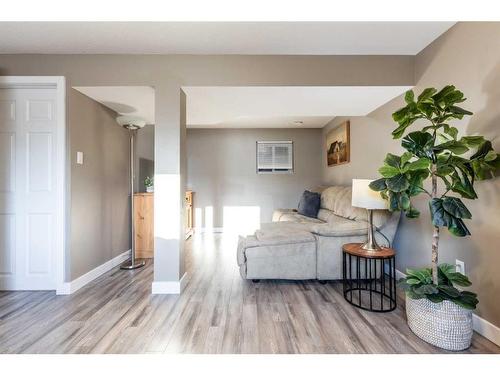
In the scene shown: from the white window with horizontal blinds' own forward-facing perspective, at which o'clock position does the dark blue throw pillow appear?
The dark blue throw pillow is roughly at 11 o'clock from the white window with horizontal blinds.

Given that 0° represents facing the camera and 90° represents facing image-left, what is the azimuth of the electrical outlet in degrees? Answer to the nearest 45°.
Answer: approximately 45°

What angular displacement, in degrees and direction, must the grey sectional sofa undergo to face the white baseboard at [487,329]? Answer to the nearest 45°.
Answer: approximately 135° to its left

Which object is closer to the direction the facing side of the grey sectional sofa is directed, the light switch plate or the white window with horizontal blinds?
the light switch plate

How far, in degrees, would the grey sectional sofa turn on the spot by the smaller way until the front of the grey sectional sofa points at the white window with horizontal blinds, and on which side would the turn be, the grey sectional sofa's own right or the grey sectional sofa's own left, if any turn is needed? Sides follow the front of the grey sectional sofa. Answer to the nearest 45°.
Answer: approximately 90° to the grey sectional sofa's own right

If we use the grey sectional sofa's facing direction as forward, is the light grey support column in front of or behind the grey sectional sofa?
in front

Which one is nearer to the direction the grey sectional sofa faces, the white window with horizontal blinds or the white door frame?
the white door frame

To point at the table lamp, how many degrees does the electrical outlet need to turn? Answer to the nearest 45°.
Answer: approximately 45° to its right

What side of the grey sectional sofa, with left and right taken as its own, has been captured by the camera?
left

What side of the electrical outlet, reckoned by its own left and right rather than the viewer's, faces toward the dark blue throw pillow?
right
